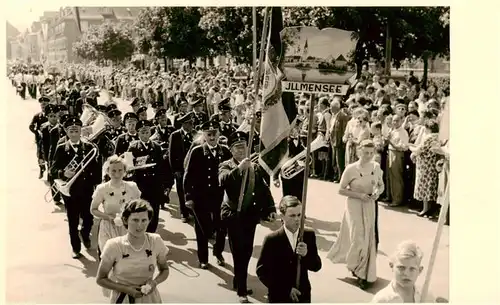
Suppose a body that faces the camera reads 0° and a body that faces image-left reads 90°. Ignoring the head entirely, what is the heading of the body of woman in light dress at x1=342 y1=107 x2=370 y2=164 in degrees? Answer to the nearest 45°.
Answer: approximately 45°

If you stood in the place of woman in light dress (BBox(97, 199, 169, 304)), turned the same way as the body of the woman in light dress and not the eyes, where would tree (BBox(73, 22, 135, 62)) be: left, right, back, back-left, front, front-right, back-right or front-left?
back

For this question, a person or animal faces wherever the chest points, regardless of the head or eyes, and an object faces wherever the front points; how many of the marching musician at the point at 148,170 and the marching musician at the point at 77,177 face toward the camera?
2

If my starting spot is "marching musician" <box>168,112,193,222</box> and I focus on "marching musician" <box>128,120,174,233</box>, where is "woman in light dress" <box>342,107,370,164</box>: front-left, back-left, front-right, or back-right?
back-left

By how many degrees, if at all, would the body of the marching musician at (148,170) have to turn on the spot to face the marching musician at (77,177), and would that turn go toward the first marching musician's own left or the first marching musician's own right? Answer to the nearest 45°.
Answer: approximately 90° to the first marching musician's own right

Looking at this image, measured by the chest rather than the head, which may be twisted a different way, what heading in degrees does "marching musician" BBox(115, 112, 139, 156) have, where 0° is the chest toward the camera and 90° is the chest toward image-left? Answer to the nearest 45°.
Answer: approximately 315°

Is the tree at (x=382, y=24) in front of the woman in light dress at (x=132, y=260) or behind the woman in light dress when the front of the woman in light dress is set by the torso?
behind
